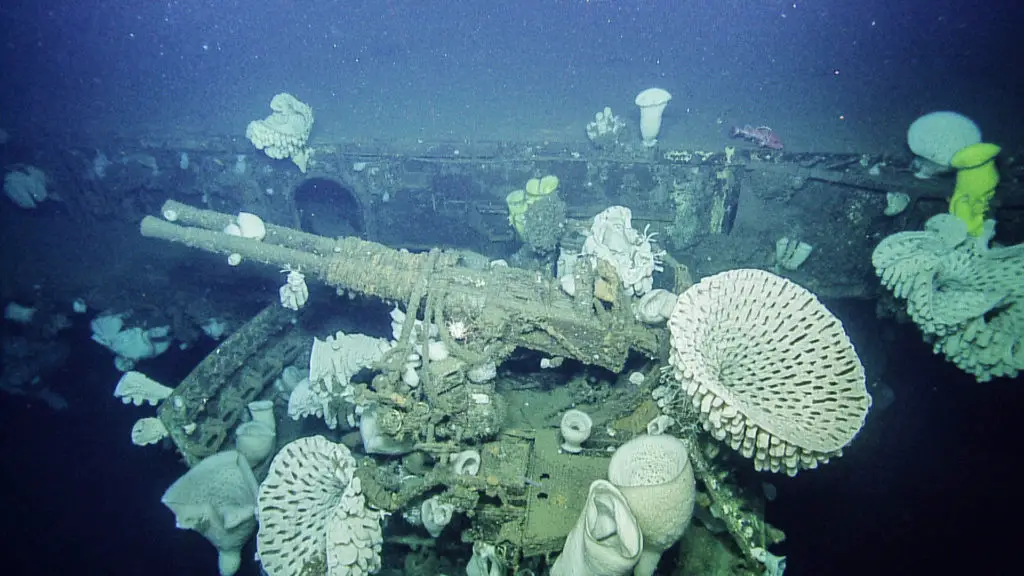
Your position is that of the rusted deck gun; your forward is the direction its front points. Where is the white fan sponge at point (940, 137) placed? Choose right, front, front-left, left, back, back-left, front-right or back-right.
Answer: back

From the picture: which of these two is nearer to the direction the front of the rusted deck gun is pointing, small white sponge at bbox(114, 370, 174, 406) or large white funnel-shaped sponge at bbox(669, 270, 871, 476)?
the small white sponge

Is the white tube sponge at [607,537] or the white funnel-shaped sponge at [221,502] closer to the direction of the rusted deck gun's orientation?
the white funnel-shaped sponge

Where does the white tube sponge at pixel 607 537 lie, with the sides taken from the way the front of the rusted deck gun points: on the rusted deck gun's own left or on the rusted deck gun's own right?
on the rusted deck gun's own left

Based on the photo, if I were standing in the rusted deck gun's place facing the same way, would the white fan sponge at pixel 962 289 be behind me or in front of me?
behind

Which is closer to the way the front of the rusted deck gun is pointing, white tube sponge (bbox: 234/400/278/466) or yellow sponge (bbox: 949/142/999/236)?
the white tube sponge

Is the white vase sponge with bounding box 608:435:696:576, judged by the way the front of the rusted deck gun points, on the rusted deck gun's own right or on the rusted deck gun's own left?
on the rusted deck gun's own left

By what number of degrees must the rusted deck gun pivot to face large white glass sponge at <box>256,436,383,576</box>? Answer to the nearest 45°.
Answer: approximately 45° to its left

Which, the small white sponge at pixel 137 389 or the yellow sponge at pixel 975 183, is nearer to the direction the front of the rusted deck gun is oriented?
the small white sponge

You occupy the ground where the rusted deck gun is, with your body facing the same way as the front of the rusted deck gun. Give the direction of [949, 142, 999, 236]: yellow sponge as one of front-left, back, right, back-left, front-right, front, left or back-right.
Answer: back

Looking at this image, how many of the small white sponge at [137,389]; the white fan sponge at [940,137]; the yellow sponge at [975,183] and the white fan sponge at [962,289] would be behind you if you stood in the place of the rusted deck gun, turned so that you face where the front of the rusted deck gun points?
3

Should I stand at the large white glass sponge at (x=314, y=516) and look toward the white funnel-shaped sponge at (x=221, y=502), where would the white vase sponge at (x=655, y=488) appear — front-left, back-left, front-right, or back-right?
back-right

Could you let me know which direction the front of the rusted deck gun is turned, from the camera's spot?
facing to the left of the viewer
